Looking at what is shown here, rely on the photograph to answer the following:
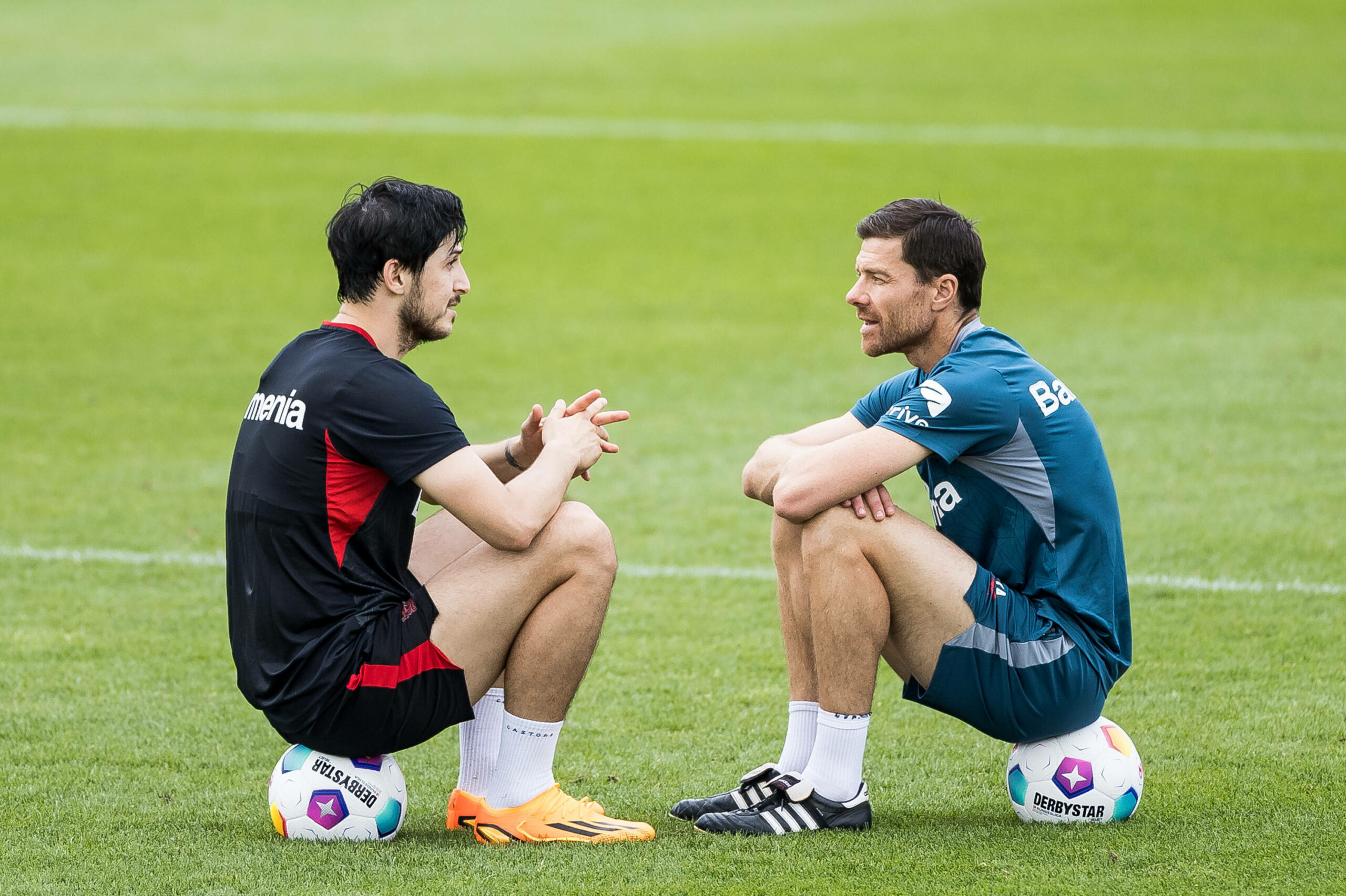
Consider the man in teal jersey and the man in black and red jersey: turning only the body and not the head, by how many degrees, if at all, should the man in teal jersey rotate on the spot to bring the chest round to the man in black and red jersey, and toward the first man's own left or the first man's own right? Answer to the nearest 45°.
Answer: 0° — they already face them

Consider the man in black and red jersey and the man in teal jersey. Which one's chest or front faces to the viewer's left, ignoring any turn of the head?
the man in teal jersey

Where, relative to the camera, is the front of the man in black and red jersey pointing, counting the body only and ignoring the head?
to the viewer's right

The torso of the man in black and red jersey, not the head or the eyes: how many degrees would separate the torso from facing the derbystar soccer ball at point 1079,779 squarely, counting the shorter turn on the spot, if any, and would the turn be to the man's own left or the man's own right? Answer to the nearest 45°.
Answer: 0° — they already face it

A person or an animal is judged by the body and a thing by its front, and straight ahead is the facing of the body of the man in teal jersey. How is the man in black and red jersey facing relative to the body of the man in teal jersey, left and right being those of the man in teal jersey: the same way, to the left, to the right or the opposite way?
the opposite way

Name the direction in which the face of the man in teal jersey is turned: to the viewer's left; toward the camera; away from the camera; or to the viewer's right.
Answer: to the viewer's left

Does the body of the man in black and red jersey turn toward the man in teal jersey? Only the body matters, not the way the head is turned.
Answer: yes

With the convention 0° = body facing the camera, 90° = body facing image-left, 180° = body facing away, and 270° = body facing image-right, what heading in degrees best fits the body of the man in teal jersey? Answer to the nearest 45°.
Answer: approximately 90°

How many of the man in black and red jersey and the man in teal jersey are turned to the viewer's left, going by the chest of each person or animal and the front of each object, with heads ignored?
1

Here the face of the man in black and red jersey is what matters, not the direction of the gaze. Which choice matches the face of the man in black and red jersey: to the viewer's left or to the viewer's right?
to the viewer's right

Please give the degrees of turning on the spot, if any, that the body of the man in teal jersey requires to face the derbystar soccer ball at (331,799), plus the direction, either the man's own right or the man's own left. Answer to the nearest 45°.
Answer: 0° — they already face it
